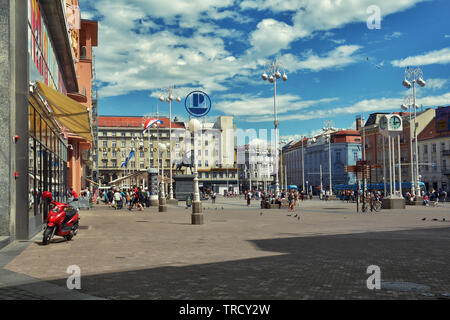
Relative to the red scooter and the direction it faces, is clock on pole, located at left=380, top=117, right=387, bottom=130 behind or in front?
behind

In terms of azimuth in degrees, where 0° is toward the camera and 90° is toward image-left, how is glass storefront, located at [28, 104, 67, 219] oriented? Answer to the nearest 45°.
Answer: approximately 270°

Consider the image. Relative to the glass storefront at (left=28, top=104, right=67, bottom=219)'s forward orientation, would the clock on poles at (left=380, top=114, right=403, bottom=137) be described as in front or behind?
in front

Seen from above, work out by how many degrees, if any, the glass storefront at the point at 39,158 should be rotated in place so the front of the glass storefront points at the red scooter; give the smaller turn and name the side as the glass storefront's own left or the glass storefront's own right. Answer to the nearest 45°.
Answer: approximately 90° to the glass storefront's own right

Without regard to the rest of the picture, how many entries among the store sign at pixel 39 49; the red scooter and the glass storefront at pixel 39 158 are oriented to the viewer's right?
2

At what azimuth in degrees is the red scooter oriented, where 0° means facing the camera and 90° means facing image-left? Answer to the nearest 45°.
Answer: approximately 45°

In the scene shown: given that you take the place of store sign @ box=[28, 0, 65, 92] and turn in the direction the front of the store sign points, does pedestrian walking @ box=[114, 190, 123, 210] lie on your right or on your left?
on your left

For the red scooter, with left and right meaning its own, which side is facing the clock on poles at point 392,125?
back

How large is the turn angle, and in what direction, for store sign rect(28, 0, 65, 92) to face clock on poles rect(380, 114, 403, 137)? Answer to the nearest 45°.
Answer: approximately 45° to its left

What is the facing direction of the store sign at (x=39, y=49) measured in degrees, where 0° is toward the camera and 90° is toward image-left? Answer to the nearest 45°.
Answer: approximately 270°

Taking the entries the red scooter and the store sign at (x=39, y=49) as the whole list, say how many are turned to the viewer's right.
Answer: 1
